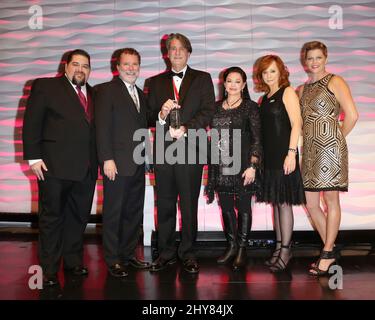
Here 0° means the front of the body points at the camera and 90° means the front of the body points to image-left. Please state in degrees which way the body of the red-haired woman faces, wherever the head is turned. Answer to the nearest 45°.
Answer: approximately 45°

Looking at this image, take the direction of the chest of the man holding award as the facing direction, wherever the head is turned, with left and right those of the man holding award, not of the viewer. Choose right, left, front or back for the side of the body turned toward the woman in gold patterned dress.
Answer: left

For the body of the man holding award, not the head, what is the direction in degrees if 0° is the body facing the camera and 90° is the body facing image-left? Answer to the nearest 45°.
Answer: approximately 0°

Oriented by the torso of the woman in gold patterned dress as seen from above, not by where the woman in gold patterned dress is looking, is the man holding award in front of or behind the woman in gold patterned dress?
in front

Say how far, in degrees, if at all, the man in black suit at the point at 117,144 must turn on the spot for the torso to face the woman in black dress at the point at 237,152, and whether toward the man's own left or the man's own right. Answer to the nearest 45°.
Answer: approximately 45° to the man's own left
